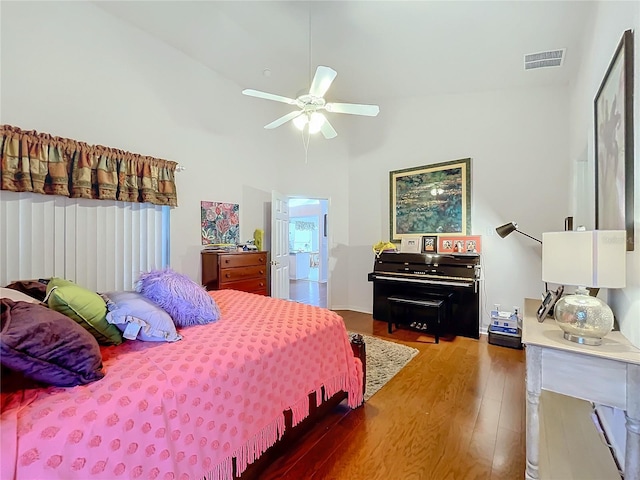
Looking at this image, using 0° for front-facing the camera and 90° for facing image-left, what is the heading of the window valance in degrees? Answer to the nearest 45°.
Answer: approximately 315°

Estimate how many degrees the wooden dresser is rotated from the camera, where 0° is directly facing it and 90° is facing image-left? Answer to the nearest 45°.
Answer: approximately 315°

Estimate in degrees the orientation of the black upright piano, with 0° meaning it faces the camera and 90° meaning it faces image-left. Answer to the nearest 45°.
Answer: approximately 45°

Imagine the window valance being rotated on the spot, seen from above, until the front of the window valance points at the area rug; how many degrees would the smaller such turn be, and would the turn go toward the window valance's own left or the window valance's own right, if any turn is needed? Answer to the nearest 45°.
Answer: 0° — it already faces it

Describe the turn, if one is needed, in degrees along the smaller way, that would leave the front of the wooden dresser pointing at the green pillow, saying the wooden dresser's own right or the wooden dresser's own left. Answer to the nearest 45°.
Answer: approximately 45° to the wooden dresser's own right

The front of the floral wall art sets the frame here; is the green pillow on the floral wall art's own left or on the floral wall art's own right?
on the floral wall art's own right
